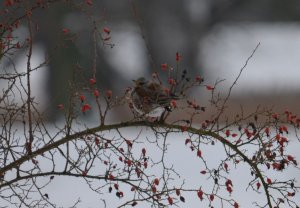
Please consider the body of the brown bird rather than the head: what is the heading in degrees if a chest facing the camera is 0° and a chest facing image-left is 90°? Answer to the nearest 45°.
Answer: approximately 90°
